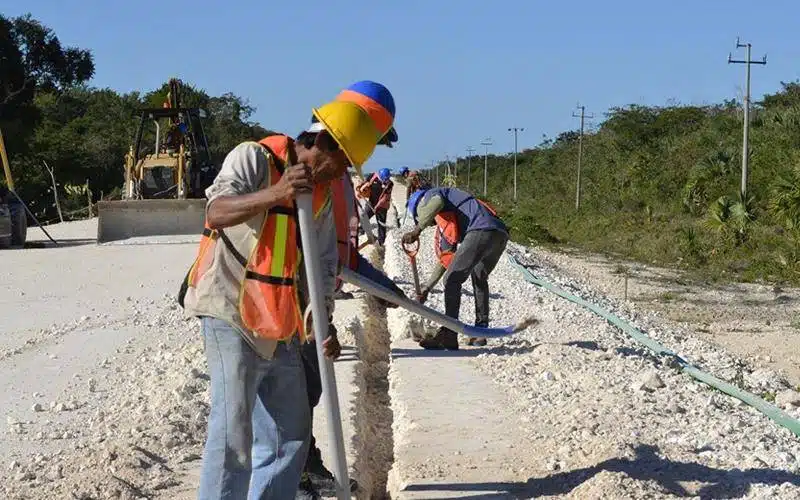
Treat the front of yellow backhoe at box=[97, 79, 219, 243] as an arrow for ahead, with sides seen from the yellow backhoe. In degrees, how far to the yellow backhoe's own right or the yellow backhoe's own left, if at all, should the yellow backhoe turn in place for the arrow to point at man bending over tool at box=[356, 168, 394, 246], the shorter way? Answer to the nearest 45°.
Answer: approximately 45° to the yellow backhoe's own left

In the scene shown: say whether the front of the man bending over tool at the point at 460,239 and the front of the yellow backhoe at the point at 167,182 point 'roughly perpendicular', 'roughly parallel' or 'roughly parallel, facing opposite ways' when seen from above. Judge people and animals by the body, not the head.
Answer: roughly perpendicular

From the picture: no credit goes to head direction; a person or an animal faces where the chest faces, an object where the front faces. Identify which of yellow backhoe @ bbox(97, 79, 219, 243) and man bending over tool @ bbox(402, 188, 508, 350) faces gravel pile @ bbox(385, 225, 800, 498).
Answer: the yellow backhoe

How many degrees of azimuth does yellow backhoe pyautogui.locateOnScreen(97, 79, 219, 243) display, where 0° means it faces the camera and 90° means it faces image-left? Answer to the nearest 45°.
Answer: approximately 0°

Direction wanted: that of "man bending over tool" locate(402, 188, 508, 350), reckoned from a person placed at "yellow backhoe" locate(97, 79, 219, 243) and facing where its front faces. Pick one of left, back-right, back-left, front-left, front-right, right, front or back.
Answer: front

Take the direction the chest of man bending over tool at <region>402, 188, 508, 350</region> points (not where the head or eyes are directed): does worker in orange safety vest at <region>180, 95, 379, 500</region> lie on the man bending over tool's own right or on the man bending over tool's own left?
on the man bending over tool's own left

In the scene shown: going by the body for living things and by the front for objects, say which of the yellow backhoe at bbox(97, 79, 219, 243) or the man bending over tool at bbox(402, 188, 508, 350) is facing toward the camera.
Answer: the yellow backhoe

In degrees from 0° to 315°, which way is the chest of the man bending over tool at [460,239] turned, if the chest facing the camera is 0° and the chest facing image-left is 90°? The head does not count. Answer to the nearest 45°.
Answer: approximately 90°

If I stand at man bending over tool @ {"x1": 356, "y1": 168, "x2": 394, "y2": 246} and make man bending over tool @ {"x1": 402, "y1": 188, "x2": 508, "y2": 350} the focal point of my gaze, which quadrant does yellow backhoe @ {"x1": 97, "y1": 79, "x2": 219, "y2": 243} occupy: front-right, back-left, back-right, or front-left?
back-right

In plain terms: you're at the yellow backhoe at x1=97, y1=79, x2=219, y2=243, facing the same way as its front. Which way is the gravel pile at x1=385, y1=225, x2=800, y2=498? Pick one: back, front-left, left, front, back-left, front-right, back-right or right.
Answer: front

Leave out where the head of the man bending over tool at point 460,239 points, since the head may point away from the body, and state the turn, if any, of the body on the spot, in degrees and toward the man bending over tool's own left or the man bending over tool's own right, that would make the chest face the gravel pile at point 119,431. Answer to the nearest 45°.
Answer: approximately 45° to the man bending over tool's own left

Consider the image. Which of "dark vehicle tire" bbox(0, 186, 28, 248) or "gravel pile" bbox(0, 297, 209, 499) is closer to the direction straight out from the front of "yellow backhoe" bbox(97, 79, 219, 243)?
the gravel pile

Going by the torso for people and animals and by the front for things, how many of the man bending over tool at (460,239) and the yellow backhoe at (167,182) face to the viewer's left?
1

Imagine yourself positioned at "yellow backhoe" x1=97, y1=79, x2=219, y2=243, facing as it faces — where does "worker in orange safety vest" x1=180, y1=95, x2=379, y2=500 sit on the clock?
The worker in orange safety vest is roughly at 12 o'clock from the yellow backhoe.

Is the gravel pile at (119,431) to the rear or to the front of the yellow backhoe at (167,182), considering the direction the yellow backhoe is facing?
to the front
